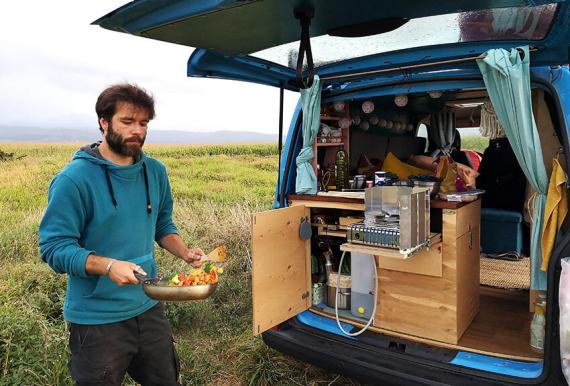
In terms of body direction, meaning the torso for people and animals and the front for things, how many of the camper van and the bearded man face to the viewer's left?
0

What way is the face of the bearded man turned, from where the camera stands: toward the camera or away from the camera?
toward the camera

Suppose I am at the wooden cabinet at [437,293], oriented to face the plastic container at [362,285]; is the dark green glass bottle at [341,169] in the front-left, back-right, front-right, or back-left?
front-right

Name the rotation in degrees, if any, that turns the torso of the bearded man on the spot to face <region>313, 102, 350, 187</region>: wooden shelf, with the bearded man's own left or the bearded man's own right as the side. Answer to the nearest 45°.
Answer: approximately 90° to the bearded man's own left

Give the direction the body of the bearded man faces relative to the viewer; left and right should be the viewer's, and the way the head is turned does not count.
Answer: facing the viewer and to the right of the viewer

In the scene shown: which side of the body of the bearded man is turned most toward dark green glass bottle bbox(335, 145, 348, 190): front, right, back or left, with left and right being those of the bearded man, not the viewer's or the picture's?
left

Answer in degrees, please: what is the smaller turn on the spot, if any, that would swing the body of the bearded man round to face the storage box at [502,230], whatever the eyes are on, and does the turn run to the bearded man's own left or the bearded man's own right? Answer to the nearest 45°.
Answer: approximately 90° to the bearded man's own left

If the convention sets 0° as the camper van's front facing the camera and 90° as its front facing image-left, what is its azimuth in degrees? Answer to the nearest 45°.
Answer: approximately 225°

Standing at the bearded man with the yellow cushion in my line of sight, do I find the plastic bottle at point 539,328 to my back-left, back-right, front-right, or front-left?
front-right
